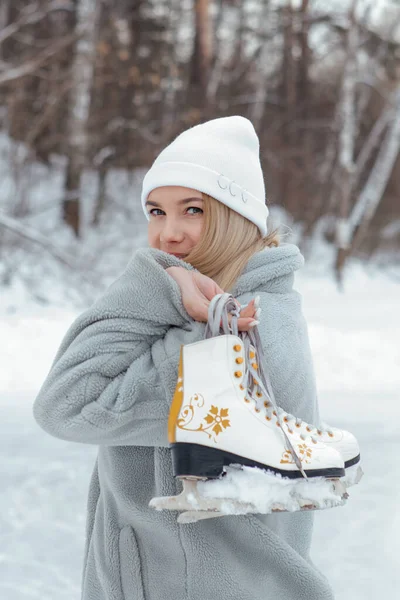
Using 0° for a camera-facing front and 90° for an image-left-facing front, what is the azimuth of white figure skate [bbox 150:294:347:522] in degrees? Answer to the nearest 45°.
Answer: approximately 270°

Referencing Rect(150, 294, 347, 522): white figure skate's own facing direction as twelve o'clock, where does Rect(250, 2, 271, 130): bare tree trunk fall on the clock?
The bare tree trunk is roughly at 9 o'clock from the white figure skate.

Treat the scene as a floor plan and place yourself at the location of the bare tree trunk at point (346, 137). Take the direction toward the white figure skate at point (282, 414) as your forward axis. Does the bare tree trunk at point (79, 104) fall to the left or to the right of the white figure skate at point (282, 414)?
right

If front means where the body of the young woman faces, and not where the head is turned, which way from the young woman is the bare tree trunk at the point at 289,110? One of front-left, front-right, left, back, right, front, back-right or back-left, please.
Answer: back-right

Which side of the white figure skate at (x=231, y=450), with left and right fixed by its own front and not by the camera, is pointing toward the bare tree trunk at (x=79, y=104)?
left

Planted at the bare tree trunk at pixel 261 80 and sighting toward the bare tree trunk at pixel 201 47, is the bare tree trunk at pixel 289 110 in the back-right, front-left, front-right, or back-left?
back-right

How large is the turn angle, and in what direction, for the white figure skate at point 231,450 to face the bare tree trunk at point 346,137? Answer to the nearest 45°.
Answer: approximately 90° to its left

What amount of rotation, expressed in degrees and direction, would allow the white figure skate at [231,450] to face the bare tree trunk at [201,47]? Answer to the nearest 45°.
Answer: approximately 90° to its left

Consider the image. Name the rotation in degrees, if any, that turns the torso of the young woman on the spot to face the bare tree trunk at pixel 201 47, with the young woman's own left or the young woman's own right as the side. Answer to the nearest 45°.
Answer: approximately 135° to the young woman's own right
